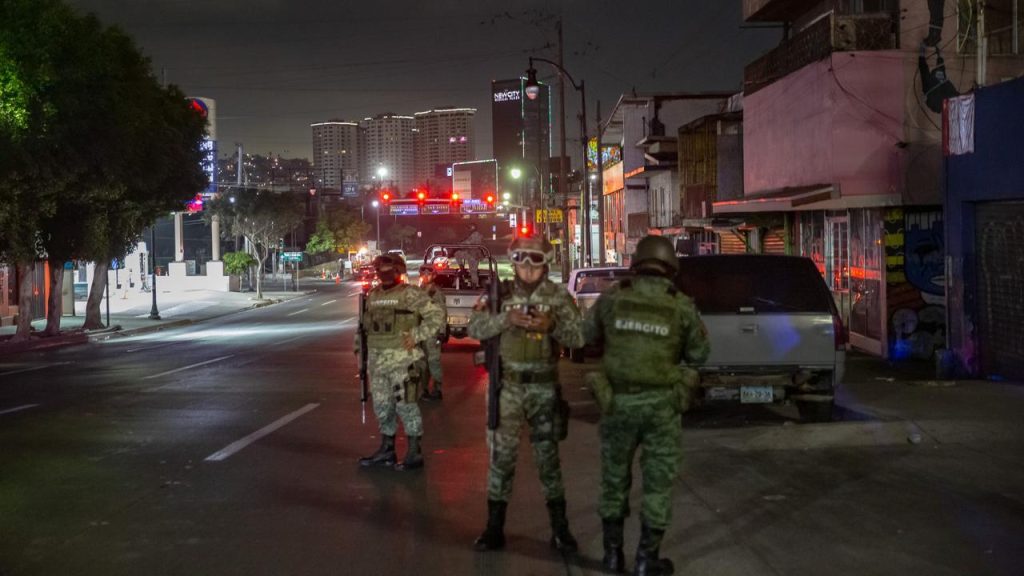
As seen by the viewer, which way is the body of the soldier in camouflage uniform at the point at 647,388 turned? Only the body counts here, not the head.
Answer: away from the camera

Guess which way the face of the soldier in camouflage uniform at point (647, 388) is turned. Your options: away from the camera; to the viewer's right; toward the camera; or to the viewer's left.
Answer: away from the camera

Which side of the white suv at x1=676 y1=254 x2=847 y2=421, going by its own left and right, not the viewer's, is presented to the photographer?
back

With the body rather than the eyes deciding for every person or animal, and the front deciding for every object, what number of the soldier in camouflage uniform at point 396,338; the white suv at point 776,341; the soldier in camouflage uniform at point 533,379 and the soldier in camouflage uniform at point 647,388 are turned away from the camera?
2

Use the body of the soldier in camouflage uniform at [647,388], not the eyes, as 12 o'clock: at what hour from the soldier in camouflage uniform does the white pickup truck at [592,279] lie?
The white pickup truck is roughly at 12 o'clock from the soldier in camouflage uniform.

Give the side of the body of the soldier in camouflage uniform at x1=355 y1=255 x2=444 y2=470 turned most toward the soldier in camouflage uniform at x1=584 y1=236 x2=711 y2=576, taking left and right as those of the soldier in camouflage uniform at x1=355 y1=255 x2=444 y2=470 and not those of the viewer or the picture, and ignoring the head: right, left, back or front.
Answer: left

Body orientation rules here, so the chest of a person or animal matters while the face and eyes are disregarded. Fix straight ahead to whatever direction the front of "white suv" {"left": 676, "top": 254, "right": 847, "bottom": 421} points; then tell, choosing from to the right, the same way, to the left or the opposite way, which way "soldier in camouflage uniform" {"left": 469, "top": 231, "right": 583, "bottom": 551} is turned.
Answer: the opposite way

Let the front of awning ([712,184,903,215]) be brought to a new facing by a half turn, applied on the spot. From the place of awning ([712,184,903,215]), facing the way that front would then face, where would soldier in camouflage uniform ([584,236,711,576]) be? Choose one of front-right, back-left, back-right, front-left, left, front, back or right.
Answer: back-right

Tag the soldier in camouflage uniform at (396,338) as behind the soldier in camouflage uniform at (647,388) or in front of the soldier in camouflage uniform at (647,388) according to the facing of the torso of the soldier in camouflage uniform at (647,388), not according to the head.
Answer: in front

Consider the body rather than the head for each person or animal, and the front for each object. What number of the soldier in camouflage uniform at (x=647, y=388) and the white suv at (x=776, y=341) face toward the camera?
0

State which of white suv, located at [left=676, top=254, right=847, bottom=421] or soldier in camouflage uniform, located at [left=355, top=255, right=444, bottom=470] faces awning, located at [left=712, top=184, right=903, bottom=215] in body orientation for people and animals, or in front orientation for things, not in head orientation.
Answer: the white suv

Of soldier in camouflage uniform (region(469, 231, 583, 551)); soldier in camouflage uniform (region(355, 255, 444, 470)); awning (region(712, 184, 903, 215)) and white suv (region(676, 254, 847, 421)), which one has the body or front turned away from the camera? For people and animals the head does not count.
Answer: the white suv

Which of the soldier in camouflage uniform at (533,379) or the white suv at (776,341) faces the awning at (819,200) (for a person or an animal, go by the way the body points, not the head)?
the white suv
